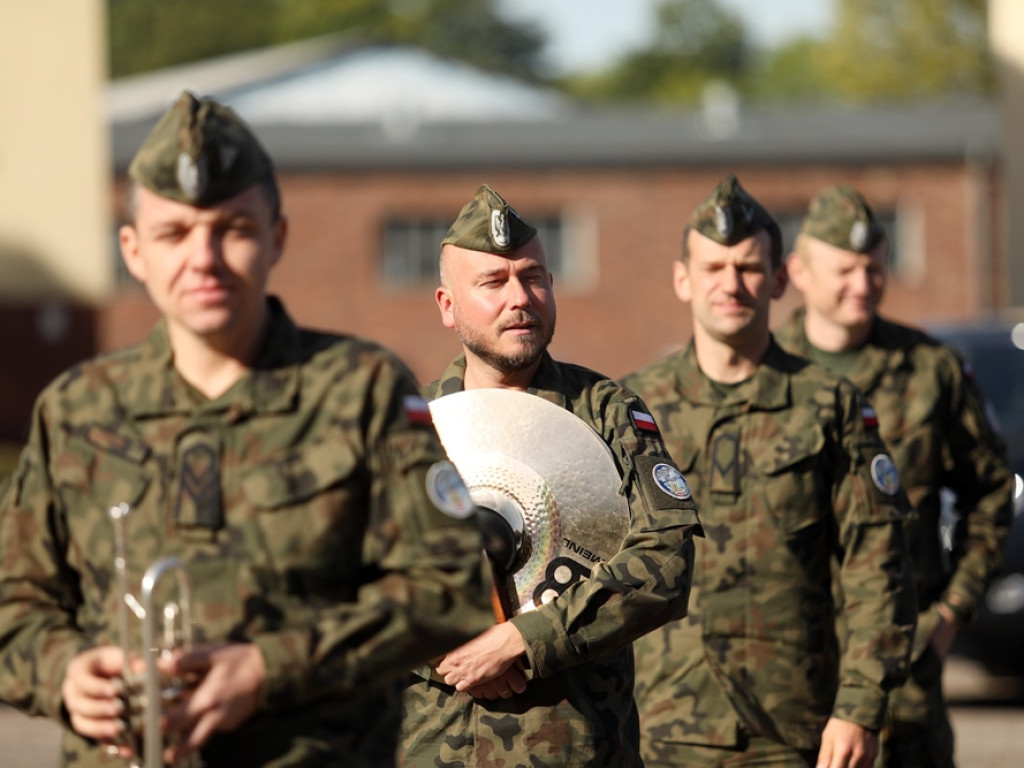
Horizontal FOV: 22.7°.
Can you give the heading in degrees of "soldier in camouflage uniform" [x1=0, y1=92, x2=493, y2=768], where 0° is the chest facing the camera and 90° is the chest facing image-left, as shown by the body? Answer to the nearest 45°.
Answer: approximately 0°

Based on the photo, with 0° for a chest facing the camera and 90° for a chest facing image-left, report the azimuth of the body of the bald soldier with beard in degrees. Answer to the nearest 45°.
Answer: approximately 45°

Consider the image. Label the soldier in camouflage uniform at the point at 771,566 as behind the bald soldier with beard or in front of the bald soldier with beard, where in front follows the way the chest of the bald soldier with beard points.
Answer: behind

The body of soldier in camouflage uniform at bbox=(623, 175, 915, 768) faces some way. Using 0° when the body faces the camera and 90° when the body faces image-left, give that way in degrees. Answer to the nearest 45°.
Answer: approximately 0°

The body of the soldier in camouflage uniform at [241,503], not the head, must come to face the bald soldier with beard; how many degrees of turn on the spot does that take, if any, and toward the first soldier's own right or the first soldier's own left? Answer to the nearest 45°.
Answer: approximately 135° to the first soldier's own left

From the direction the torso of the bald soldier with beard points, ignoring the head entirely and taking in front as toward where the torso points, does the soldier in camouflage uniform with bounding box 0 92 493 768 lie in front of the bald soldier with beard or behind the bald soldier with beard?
in front

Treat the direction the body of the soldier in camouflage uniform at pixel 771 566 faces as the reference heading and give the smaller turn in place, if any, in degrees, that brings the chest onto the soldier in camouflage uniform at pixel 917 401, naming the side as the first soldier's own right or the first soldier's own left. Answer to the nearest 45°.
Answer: approximately 180°

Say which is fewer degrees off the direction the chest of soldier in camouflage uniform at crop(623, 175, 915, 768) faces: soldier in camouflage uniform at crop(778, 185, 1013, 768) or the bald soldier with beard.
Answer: the bald soldier with beard

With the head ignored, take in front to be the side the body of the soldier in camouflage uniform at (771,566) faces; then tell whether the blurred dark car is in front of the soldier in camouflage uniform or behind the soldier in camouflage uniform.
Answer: behind
